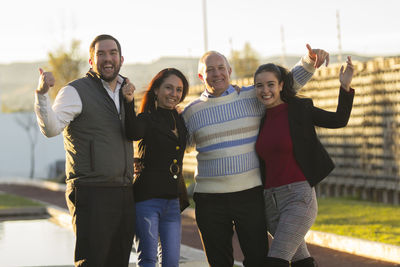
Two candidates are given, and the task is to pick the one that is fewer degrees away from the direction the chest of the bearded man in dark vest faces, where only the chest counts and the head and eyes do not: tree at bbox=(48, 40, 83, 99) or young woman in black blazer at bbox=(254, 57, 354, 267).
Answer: the young woman in black blazer

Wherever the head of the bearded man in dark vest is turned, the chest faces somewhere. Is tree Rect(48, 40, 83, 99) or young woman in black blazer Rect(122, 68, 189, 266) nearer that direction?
the young woman in black blazer

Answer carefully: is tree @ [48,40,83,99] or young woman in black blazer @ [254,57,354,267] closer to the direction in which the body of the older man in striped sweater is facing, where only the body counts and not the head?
the young woman in black blazer

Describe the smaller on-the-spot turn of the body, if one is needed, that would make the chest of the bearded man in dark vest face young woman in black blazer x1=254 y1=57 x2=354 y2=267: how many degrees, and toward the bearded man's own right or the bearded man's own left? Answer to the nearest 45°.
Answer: approximately 45° to the bearded man's own left

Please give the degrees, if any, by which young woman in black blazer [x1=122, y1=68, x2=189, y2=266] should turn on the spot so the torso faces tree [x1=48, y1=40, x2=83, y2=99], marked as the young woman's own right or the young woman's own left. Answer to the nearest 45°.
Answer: approximately 135° to the young woman's own left
